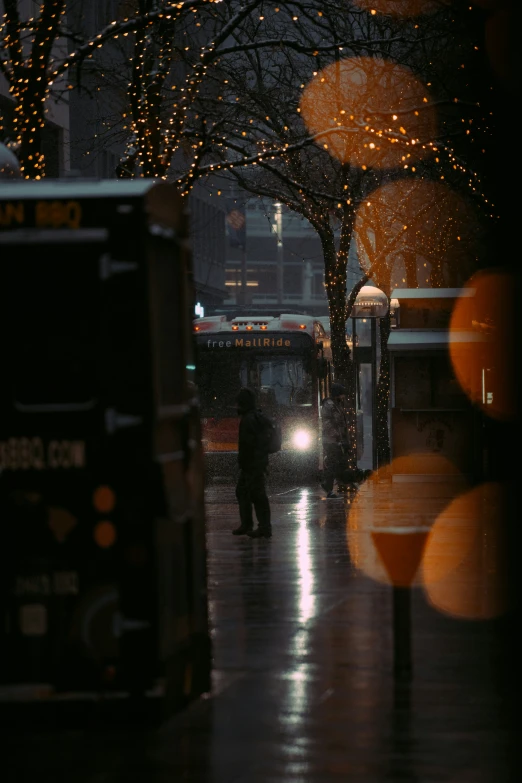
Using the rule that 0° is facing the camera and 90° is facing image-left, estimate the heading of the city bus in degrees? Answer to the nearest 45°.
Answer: approximately 0°

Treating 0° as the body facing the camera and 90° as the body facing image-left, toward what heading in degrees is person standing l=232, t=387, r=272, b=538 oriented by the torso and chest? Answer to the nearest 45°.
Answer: approximately 90°

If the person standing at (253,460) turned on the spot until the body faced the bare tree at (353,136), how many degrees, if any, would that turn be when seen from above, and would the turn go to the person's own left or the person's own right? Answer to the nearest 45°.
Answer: approximately 90° to the person's own right

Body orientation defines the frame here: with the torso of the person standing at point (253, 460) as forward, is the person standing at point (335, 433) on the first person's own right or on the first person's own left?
on the first person's own right

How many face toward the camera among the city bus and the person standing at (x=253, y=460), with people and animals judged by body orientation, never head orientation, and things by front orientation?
1

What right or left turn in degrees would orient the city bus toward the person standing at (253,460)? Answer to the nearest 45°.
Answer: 0° — it already faces them

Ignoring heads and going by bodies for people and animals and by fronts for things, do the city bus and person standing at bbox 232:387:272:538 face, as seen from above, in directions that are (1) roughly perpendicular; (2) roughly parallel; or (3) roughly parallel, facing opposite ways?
roughly perpendicular
